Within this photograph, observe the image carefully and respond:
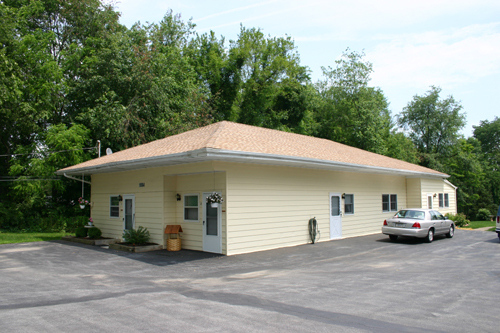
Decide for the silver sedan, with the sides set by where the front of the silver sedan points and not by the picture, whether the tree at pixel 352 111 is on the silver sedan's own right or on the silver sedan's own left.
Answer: on the silver sedan's own left

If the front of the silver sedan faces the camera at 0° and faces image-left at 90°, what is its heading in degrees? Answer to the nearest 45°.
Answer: approximately 225°

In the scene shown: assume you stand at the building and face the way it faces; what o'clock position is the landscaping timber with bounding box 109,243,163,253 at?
The landscaping timber is roughly at 1 o'clock from the building.

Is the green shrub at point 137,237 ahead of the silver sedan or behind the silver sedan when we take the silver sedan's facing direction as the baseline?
behind

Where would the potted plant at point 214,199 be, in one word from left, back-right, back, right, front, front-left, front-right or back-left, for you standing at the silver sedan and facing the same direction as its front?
back

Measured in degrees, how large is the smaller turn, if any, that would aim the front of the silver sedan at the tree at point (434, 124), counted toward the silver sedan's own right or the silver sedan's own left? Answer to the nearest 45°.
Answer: approximately 45° to the silver sedan's own left

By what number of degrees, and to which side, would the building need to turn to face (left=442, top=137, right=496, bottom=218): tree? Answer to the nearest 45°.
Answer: approximately 180°

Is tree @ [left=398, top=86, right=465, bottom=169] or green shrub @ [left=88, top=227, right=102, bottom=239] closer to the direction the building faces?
the green shrub

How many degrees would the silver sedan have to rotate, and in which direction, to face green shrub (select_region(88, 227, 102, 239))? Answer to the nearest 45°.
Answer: approximately 135° to its left

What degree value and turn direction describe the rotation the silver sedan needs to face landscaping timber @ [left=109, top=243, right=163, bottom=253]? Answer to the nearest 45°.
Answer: approximately 180°

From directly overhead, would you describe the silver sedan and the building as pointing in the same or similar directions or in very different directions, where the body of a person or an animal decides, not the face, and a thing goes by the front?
very different directions
